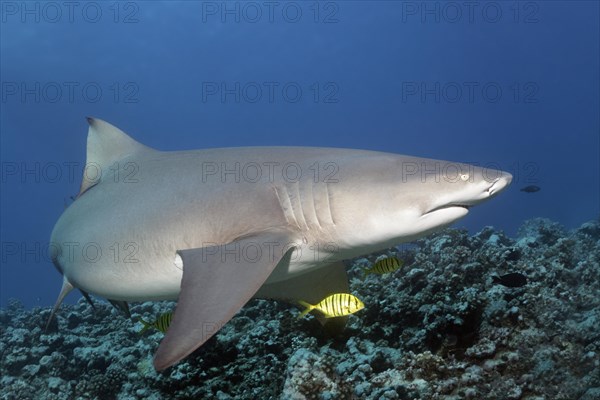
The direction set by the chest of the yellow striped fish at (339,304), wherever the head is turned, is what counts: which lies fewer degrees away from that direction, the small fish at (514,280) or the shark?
the small fish

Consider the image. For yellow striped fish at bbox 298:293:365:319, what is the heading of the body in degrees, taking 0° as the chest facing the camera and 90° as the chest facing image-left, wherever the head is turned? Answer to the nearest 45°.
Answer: approximately 270°

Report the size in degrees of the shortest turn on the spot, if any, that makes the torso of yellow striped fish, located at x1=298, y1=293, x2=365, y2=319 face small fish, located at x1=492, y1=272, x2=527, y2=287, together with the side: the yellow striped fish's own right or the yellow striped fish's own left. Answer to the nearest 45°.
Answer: approximately 45° to the yellow striped fish's own left
